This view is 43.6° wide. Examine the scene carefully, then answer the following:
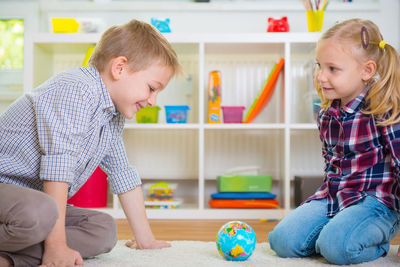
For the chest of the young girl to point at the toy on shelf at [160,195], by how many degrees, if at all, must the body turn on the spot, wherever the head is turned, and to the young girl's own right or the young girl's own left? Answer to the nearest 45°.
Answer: approximately 90° to the young girl's own right

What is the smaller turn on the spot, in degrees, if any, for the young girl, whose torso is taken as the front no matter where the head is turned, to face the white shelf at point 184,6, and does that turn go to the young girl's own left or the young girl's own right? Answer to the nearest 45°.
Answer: approximately 90° to the young girl's own right

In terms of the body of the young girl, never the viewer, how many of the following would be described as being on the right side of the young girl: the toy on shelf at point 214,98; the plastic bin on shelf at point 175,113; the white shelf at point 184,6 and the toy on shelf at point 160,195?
4

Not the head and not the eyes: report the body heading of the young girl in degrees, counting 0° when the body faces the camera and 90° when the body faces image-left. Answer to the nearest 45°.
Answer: approximately 45°

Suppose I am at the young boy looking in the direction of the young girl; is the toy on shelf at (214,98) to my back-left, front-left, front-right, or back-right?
front-left

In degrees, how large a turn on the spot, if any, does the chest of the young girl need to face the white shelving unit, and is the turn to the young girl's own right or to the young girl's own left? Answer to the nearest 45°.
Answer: approximately 90° to the young girl's own right

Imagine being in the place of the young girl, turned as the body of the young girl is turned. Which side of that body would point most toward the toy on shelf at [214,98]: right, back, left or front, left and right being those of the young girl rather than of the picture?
right

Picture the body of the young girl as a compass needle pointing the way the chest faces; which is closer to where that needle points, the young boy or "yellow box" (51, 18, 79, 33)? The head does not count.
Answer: the young boy

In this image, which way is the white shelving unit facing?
toward the camera

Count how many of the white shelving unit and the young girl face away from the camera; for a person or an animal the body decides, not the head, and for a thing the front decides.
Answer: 0

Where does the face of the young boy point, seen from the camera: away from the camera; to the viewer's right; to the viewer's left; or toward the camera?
to the viewer's right

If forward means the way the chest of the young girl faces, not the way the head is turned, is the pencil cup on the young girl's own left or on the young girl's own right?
on the young girl's own right

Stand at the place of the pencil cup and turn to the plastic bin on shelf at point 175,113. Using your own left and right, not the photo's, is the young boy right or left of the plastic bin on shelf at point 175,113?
left
